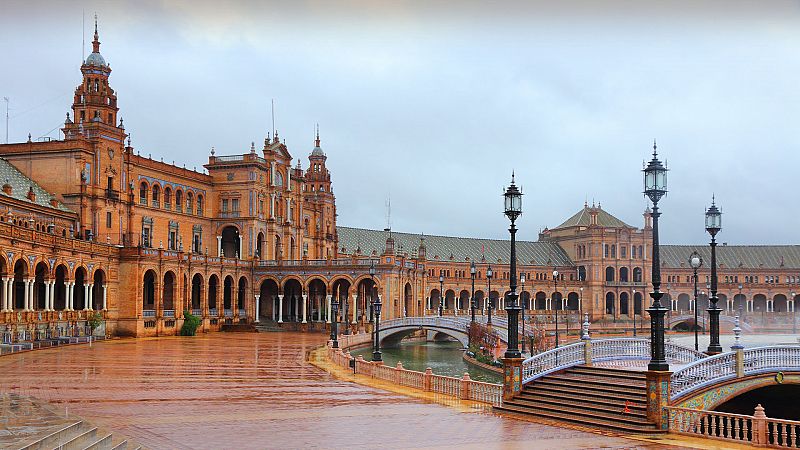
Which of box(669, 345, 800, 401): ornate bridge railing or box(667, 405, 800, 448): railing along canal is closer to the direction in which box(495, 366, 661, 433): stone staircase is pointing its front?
the railing along canal

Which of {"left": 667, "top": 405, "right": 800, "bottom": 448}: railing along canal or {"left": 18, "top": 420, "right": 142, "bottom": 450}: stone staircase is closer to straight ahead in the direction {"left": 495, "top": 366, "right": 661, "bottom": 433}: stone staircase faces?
the stone staircase

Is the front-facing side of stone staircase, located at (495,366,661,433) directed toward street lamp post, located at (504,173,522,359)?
no

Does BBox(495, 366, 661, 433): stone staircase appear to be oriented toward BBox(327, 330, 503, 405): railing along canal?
no

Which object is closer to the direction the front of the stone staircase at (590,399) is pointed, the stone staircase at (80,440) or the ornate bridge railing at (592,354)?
the stone staircase

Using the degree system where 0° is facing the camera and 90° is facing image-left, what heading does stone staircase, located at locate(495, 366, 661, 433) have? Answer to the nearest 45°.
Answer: approximately 45°

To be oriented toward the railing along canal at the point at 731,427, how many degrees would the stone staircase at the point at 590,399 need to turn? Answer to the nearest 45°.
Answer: approximately 90° to its left

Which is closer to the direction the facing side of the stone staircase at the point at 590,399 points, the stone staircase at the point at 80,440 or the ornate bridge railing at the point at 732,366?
the stone staircase

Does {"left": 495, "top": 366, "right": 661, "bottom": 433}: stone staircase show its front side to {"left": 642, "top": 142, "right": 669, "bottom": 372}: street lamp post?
no

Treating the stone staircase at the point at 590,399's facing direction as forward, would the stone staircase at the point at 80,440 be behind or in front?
in front
